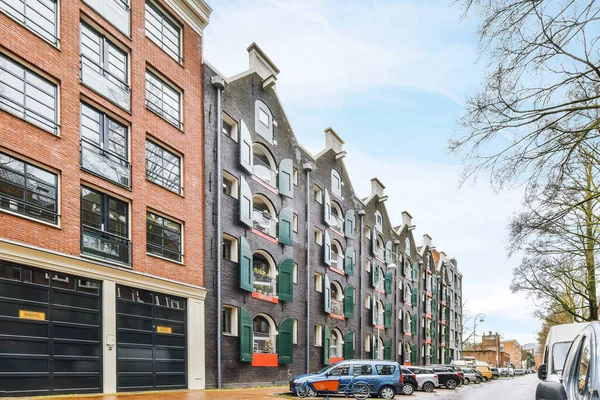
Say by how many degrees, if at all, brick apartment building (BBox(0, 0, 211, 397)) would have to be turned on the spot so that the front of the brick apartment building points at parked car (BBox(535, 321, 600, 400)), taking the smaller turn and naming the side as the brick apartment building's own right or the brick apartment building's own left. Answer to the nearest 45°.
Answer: approximately 45° to the brick apartment building's own right

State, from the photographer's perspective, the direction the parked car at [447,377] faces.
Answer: facing to the left of the viewer

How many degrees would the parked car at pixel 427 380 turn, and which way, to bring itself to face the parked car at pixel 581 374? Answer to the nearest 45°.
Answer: approximately 90° to its left

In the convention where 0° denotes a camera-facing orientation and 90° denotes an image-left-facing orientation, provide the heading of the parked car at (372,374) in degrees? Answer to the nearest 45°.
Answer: approximately 90°

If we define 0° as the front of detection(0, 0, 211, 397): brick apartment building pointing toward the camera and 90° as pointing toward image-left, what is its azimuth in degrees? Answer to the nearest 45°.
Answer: approximately 315°
